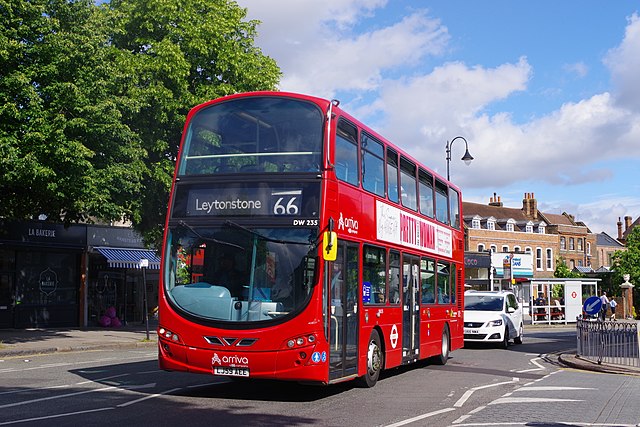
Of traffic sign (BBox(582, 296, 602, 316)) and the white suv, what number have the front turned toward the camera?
2

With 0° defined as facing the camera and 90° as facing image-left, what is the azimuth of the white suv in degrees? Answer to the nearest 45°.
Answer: approximately 0°

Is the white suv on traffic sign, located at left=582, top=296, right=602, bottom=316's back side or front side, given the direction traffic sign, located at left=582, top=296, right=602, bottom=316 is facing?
on the back side

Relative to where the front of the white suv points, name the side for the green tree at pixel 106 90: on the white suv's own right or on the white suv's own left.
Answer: on the white suv's own right

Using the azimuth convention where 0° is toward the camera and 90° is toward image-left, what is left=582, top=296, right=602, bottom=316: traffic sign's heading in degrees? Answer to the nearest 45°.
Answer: approximately 0°

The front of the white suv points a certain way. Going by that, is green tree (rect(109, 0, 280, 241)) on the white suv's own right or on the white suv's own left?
on the white suv's own right

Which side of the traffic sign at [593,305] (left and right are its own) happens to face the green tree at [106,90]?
right
